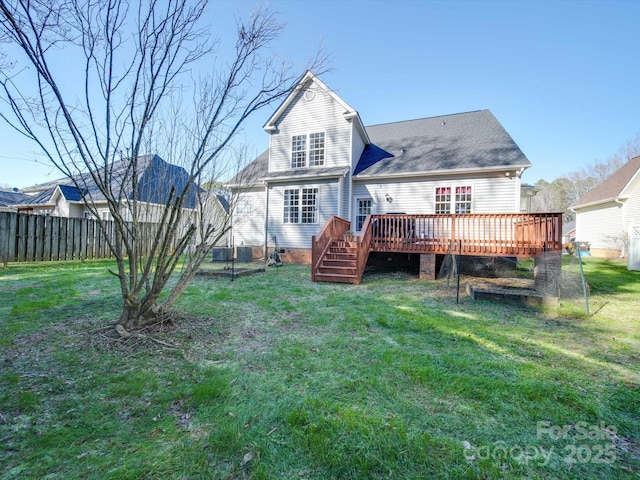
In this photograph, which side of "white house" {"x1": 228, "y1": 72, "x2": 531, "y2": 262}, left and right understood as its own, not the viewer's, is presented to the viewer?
back

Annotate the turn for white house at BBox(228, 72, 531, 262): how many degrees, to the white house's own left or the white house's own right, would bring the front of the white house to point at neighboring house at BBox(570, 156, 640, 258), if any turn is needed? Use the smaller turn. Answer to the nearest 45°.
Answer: approximately 45° to the white house's own right

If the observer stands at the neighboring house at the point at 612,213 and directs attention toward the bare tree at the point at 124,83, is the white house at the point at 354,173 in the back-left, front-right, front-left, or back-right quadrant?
front-right

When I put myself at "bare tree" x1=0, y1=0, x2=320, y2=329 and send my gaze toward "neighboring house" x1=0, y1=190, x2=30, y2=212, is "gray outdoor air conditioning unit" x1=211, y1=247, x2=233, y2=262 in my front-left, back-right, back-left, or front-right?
front-right

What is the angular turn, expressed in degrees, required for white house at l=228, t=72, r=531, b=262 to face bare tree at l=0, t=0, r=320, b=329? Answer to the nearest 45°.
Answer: approximately 180°

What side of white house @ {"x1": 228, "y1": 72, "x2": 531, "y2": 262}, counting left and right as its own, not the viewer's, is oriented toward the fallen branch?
back

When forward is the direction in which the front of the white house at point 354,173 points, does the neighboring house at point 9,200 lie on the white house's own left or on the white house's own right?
on the white house's own left

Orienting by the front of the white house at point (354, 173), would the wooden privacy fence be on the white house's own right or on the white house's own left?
on the white house's own left

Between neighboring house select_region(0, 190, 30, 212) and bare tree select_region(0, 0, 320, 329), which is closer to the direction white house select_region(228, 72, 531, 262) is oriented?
the neighboring house

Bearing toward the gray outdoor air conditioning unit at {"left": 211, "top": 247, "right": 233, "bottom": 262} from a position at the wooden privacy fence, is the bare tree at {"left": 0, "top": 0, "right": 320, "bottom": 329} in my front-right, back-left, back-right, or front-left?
front-right
